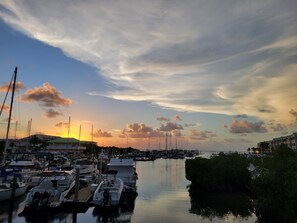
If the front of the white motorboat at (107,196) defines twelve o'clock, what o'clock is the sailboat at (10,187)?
The sailboat is roughly at 10 o'clock from the white motorboat.

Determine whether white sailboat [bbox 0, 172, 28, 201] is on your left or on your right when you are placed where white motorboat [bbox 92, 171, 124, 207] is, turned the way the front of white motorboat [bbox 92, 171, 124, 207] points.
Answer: on your left

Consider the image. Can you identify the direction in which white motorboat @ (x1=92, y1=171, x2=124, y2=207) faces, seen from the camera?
facing away from the viewer
